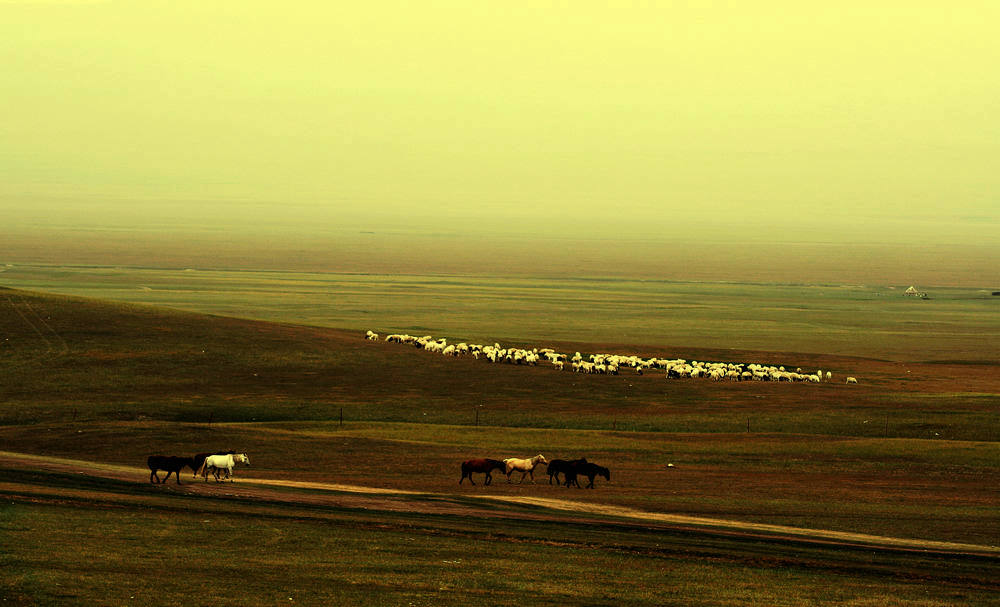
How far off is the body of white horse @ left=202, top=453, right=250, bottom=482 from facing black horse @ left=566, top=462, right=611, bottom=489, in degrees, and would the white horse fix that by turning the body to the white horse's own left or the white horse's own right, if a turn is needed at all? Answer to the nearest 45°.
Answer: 0° — it already faces it

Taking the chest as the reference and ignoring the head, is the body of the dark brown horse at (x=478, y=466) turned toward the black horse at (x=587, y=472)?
yes

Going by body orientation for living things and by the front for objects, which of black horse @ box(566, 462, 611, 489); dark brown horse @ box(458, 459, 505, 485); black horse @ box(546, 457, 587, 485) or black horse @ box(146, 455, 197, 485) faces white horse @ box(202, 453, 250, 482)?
black horse @ box(146, 455, 197, 485)

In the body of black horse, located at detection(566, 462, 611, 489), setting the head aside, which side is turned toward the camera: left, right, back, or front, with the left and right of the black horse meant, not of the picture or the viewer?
right

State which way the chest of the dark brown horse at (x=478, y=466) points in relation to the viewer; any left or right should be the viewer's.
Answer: facing to the right of the viewer

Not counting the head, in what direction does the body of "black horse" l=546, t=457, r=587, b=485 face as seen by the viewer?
to the viewer's right

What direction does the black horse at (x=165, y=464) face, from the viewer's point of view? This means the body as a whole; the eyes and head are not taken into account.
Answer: to the viewer's right

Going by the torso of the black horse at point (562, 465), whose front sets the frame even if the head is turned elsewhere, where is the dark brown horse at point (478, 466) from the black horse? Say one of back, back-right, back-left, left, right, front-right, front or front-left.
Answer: back

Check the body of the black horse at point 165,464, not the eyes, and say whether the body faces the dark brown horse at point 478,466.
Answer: yes

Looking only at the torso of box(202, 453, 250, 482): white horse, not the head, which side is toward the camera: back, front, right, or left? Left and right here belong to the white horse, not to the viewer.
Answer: right

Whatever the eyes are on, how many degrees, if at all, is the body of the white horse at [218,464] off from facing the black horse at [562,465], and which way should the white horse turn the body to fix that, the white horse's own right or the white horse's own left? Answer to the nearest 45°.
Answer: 0° — it already faces it

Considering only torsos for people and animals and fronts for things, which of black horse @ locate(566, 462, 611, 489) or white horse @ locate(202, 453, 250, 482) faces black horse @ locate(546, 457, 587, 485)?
the white horse
